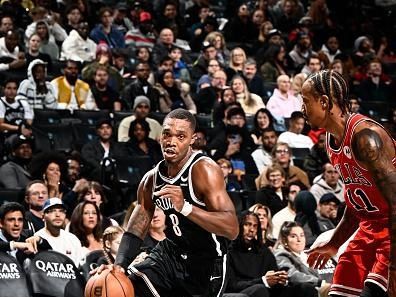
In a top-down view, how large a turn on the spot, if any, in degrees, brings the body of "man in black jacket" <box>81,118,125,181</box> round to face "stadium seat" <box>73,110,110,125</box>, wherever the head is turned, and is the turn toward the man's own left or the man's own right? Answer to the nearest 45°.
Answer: approximately 180°

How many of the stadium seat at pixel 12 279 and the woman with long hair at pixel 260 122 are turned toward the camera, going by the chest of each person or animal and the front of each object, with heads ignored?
2

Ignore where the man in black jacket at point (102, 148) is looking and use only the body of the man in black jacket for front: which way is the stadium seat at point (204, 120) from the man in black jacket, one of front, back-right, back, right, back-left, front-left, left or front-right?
back-left

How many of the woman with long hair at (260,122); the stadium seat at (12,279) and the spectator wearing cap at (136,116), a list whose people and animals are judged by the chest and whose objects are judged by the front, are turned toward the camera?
3

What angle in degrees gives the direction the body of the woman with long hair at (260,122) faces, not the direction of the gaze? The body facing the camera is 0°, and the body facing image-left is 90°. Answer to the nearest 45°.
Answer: approximately 0°

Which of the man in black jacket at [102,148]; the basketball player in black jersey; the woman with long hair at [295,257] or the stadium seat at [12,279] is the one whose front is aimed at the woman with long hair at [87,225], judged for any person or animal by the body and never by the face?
the man in black jacket

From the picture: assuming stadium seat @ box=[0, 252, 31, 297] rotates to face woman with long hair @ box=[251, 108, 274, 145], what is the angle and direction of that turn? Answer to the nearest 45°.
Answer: approximately 135° to its left

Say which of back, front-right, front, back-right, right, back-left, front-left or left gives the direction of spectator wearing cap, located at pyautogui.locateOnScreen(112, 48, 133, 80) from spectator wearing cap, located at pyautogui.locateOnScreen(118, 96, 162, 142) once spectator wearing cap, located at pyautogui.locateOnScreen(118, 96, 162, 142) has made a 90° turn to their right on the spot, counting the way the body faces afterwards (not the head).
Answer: right

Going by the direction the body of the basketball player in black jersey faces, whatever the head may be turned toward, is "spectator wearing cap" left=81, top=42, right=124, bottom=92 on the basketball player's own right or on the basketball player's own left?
on the basketball player's own right

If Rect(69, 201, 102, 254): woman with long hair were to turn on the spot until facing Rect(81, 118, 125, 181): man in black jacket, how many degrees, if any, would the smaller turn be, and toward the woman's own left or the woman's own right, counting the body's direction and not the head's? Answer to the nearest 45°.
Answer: approximately 135° to the woman's own left

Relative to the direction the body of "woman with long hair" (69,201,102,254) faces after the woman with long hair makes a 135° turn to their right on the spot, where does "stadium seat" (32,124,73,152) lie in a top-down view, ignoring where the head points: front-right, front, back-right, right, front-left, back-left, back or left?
right

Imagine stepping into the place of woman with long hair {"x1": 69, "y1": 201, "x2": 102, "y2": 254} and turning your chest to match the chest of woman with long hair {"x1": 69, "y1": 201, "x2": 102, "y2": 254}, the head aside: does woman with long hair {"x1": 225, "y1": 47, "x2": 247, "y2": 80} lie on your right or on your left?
on your left
